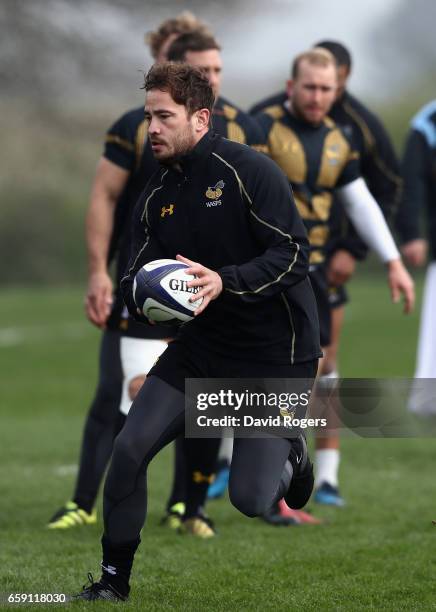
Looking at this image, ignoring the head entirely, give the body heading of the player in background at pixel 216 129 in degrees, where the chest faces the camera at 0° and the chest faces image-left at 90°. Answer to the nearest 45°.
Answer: approximately 315°

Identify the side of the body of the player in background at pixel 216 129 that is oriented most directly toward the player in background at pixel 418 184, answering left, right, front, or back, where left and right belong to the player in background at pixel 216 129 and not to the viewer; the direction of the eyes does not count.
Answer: left
